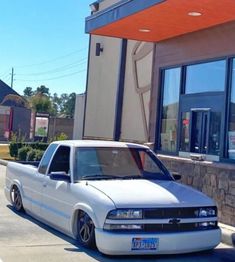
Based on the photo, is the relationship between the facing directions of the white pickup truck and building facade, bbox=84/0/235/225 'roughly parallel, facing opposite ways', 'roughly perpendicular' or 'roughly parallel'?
roughly perpendicular

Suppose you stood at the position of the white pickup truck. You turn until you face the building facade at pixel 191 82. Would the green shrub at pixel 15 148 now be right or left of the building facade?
left

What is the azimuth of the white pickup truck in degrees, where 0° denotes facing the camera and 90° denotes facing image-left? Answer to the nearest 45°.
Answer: approximately 315°

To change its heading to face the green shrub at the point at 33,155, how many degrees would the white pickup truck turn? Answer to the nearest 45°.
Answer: approximately 135° to its left

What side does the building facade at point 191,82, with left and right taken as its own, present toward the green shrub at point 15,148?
right
